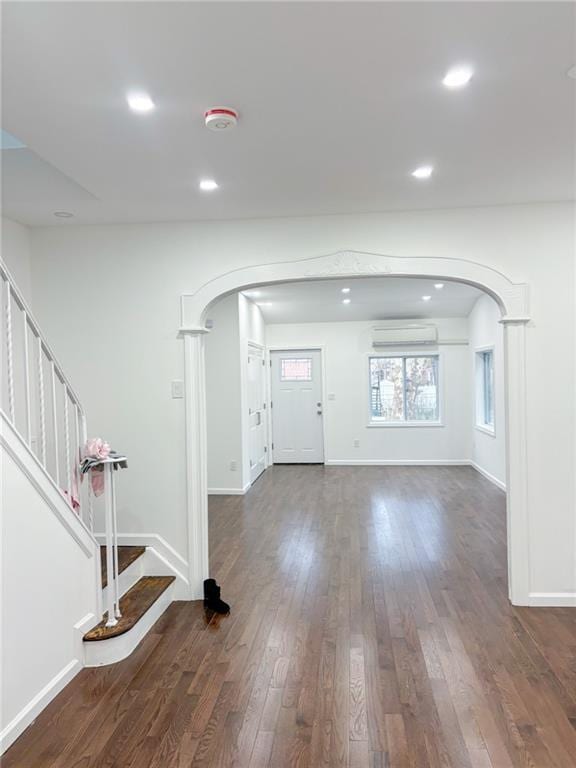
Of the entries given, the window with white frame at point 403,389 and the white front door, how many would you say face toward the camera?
2

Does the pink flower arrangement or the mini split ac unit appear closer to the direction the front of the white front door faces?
the pink flower arrangement

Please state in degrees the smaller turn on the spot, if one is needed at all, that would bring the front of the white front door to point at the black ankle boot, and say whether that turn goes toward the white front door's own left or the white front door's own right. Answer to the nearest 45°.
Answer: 0° — it already faces it

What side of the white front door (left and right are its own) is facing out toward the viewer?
front

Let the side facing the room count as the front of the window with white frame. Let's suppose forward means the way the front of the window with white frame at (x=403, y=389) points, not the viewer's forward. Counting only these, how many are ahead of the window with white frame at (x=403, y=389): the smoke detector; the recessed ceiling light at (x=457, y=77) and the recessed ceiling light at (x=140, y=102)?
3

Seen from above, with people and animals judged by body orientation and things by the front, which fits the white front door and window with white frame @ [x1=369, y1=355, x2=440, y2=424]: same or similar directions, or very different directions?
same or similar directions

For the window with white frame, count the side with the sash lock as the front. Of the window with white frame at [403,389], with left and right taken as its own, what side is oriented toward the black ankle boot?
front

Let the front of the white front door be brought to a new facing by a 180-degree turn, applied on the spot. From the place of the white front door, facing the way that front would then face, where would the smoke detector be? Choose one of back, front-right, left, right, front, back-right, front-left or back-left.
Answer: back

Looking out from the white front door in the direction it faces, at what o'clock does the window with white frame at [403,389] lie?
The window with white frame is roughly at 9 o'clock from the white front door.

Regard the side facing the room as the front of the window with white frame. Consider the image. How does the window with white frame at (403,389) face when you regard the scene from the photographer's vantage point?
facing the viewer

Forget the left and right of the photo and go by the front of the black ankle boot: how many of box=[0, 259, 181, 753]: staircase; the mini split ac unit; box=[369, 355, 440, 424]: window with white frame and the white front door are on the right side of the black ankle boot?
1

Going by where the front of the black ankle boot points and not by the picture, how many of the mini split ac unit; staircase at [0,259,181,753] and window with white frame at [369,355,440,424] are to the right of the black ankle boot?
1

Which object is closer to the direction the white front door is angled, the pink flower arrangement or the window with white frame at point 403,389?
the pink flower arrangement

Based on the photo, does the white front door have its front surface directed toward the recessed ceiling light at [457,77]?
yes

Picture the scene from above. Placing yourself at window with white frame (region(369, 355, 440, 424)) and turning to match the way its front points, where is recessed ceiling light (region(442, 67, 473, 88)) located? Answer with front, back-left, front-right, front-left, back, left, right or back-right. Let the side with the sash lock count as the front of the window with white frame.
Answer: front

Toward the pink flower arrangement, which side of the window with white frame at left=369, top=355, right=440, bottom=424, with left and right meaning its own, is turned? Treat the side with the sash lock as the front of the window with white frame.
front

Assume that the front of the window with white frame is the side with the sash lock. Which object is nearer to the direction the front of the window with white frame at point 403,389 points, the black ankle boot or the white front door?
the black ankle boot

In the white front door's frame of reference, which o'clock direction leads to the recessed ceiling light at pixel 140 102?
The recessed ceiling light is roughly at 12 o'clock from the white front door.

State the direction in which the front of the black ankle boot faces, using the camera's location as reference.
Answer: facing the viewer and to the right of the viewer
